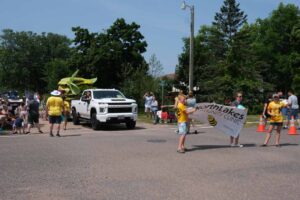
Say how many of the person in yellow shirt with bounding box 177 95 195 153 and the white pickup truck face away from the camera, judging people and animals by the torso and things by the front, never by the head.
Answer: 0

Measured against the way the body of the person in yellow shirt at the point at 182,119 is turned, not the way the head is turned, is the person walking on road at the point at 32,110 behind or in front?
behind

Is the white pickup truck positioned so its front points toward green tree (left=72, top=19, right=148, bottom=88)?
no
